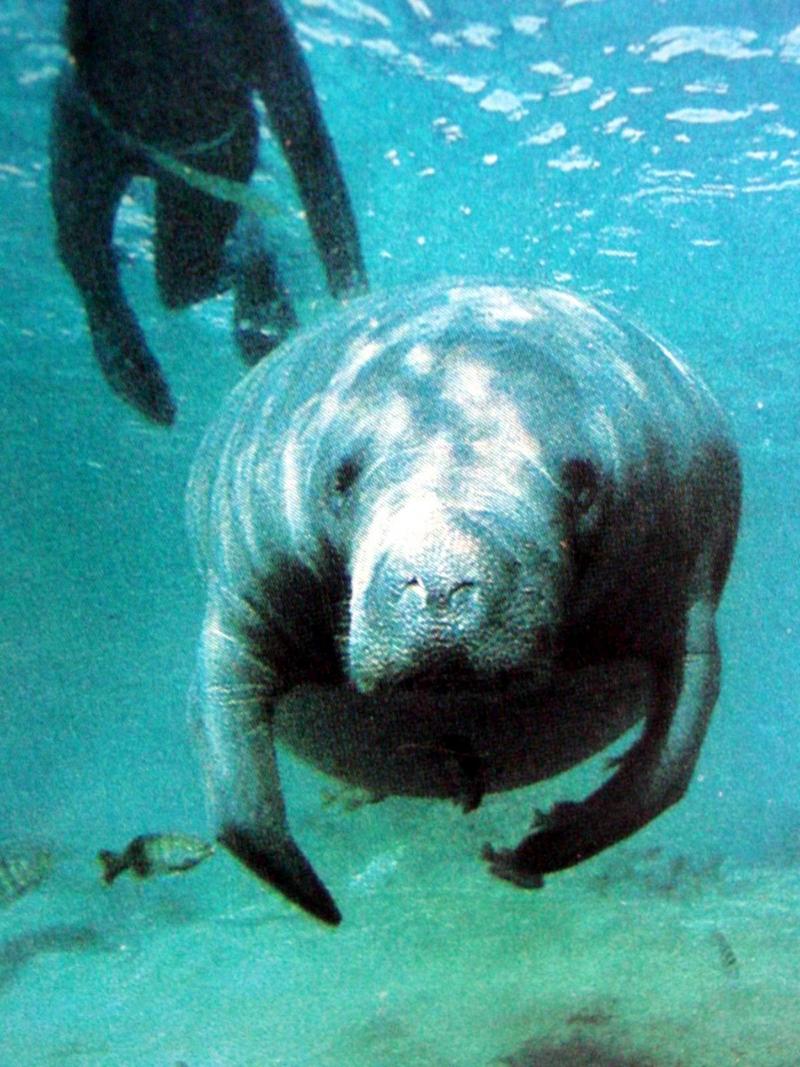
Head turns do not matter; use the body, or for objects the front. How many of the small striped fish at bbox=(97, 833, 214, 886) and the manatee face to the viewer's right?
1

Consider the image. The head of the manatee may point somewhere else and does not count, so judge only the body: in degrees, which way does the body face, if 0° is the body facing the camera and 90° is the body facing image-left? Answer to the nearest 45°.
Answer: approximately 0°

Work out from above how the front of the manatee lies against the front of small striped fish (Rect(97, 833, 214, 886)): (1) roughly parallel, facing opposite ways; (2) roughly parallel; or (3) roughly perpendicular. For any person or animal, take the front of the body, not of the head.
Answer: roughly perpendicular

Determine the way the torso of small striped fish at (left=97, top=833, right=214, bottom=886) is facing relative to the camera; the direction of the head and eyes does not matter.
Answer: to the viewer's right
